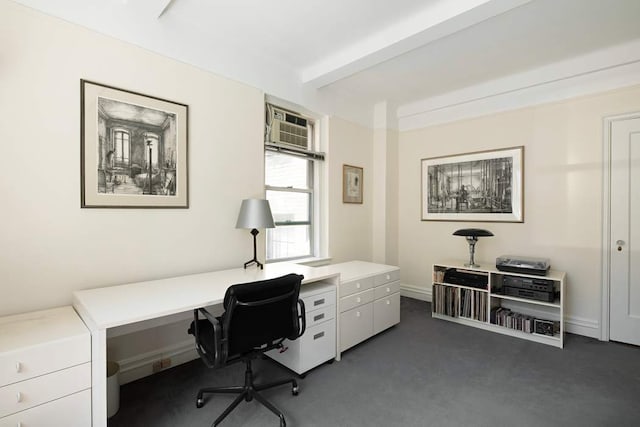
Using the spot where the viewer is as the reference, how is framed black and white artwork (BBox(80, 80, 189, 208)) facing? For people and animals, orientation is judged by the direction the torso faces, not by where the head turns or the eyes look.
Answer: facing the viewer and to the right of the viewer

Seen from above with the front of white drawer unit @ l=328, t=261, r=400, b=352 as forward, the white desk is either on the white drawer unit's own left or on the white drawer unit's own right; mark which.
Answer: on the white drawer unit's own right

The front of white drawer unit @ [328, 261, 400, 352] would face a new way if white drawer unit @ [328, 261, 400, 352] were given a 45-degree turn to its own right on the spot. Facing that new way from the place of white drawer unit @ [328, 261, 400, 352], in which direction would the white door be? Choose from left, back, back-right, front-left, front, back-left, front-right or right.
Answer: left

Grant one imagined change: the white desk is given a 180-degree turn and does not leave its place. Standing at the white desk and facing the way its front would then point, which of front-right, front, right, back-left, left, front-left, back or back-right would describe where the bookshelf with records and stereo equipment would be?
back-right

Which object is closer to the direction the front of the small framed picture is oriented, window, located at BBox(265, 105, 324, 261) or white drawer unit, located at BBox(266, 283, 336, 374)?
the white drawer unit

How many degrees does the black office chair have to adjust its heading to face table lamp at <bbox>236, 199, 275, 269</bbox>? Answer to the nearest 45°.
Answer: approximately 45° to its right

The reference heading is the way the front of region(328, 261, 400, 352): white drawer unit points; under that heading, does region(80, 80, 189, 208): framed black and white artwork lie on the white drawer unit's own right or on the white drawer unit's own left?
on the white drawer unit's own right

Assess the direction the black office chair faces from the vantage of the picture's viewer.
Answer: facing away from the viewer and to the left of the viewer

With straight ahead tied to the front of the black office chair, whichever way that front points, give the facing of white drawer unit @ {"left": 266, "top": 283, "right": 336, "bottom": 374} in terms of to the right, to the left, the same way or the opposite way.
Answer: the opposite way

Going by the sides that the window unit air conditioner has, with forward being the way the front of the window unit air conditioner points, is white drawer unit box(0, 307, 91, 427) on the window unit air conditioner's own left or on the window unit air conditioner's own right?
on the window unit air conditioner's own right

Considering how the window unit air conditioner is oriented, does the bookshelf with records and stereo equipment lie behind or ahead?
ahead
